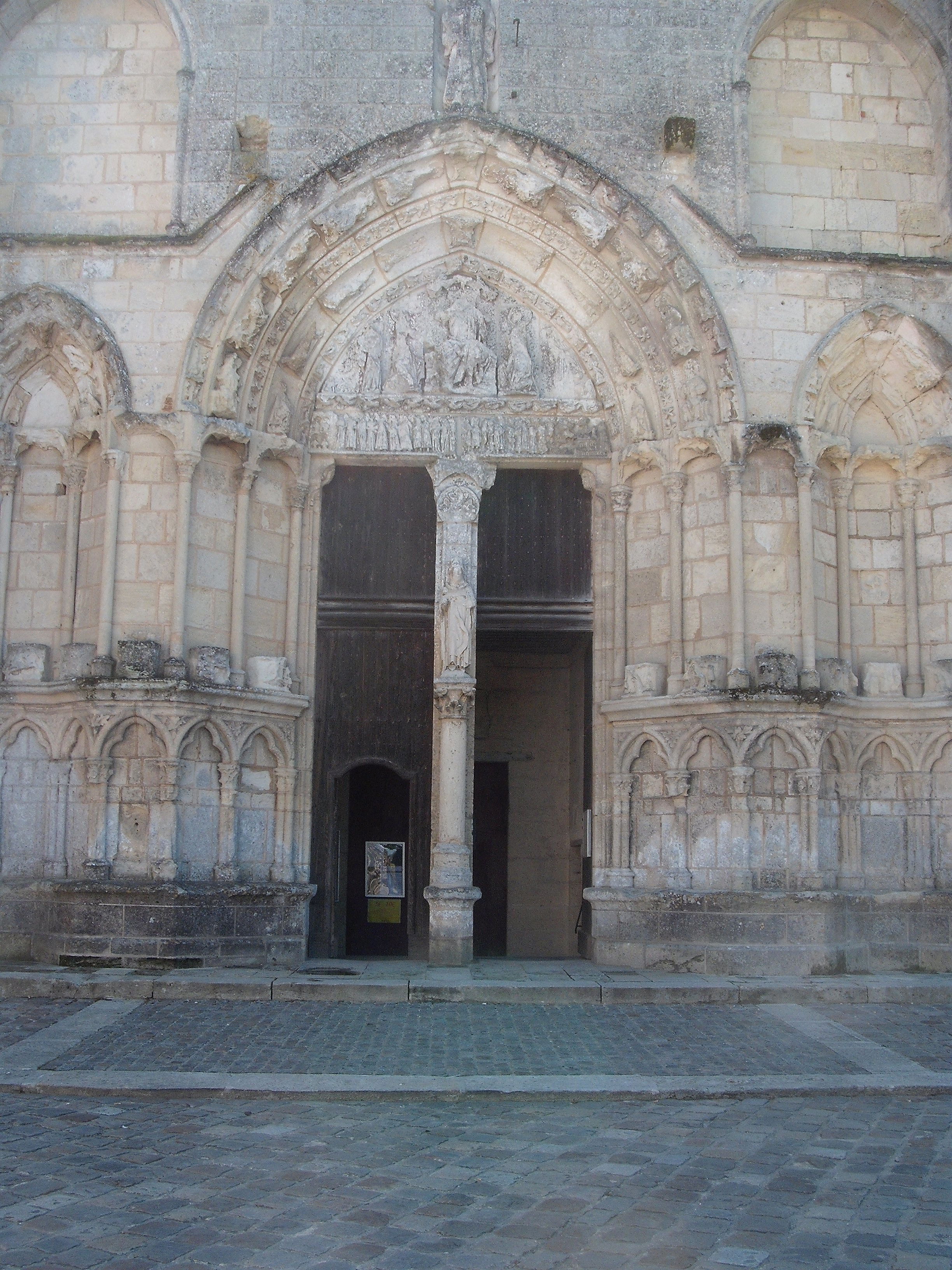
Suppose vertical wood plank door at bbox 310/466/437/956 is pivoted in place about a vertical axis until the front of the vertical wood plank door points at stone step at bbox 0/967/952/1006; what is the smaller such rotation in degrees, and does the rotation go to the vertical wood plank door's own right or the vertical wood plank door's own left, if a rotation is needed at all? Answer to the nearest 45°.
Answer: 0° — it already faces it

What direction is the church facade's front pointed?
toward the camera
